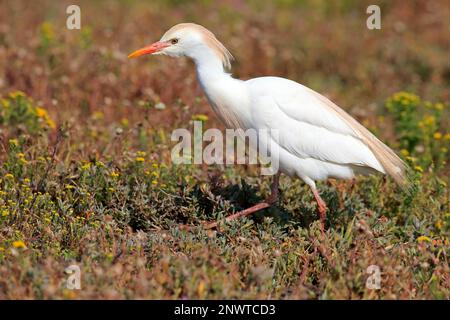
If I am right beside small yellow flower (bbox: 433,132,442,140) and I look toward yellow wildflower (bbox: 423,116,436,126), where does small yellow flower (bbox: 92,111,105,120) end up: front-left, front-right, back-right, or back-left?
front-left

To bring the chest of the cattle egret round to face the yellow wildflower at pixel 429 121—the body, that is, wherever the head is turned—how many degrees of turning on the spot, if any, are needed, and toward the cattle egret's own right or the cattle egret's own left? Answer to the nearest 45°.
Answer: approximately 135° to the cattle egret's own right

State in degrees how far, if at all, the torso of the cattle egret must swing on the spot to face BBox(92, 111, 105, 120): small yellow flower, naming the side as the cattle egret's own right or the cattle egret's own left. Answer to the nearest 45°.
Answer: approximately 45° to the cattle egret's own right

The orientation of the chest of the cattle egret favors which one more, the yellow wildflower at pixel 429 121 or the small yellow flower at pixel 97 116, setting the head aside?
the small yellow flower

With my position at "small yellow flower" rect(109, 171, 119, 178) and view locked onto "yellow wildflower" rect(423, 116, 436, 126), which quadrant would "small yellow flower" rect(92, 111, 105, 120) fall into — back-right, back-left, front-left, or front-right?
front-left

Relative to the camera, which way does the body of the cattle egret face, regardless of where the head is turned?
to the viewer's left

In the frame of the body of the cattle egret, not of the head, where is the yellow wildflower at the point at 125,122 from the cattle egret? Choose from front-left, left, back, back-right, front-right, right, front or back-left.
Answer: front-right

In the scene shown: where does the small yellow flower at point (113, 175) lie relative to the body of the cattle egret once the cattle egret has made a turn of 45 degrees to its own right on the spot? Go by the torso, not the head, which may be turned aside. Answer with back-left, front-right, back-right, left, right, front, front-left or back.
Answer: front-left

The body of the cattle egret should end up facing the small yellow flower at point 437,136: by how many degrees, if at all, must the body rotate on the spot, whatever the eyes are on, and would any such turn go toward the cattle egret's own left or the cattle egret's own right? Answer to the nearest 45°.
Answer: approximately 135° to the cattle egret's own right

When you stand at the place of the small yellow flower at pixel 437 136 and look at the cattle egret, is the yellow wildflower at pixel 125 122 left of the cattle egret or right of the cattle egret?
right

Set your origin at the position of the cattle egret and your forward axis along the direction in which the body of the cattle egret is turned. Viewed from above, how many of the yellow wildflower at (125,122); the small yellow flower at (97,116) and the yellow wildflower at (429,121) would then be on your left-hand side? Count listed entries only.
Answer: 0
